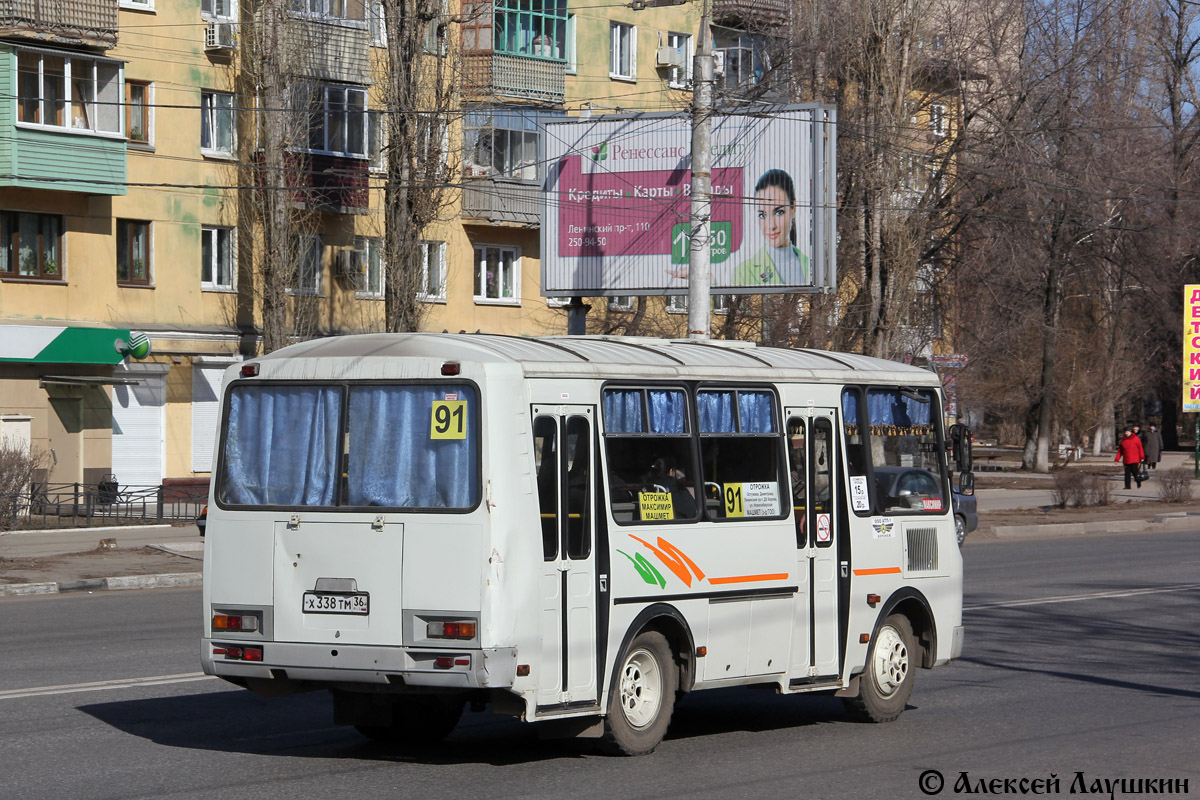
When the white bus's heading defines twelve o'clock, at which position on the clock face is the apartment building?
The apartment building is roughly at 10 o'clock from the white bus.

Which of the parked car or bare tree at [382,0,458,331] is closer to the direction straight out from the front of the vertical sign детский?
the parked car

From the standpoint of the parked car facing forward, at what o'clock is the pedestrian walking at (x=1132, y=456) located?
The pedestrian walking is roughly at 5 o'clock from the parked car.

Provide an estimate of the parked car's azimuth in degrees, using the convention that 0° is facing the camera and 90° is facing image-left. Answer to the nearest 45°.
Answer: approximately 45°

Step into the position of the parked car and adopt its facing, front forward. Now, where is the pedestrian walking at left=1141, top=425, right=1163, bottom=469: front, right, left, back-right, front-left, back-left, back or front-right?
back-right

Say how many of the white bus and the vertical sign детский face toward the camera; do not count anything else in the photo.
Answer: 1

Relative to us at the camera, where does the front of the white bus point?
facing away from the viewer and to the right of the viewer

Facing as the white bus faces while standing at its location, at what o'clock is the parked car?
The parked car is roughly at 12 o'clock from the white bus.

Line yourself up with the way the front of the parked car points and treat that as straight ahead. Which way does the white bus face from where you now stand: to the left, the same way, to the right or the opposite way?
the opposite way
